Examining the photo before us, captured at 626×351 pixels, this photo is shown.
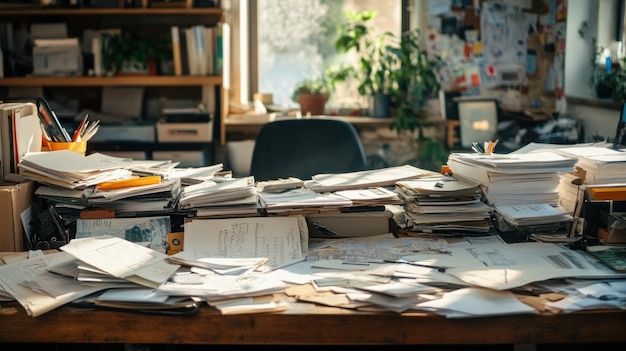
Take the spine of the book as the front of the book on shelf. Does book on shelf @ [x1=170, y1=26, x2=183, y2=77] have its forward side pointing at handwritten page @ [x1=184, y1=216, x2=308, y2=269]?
yes

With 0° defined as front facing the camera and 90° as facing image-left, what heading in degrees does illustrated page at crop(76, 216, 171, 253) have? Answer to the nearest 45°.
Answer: approximately 0°

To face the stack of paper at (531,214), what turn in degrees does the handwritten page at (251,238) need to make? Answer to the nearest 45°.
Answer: approximately 90° to its left
